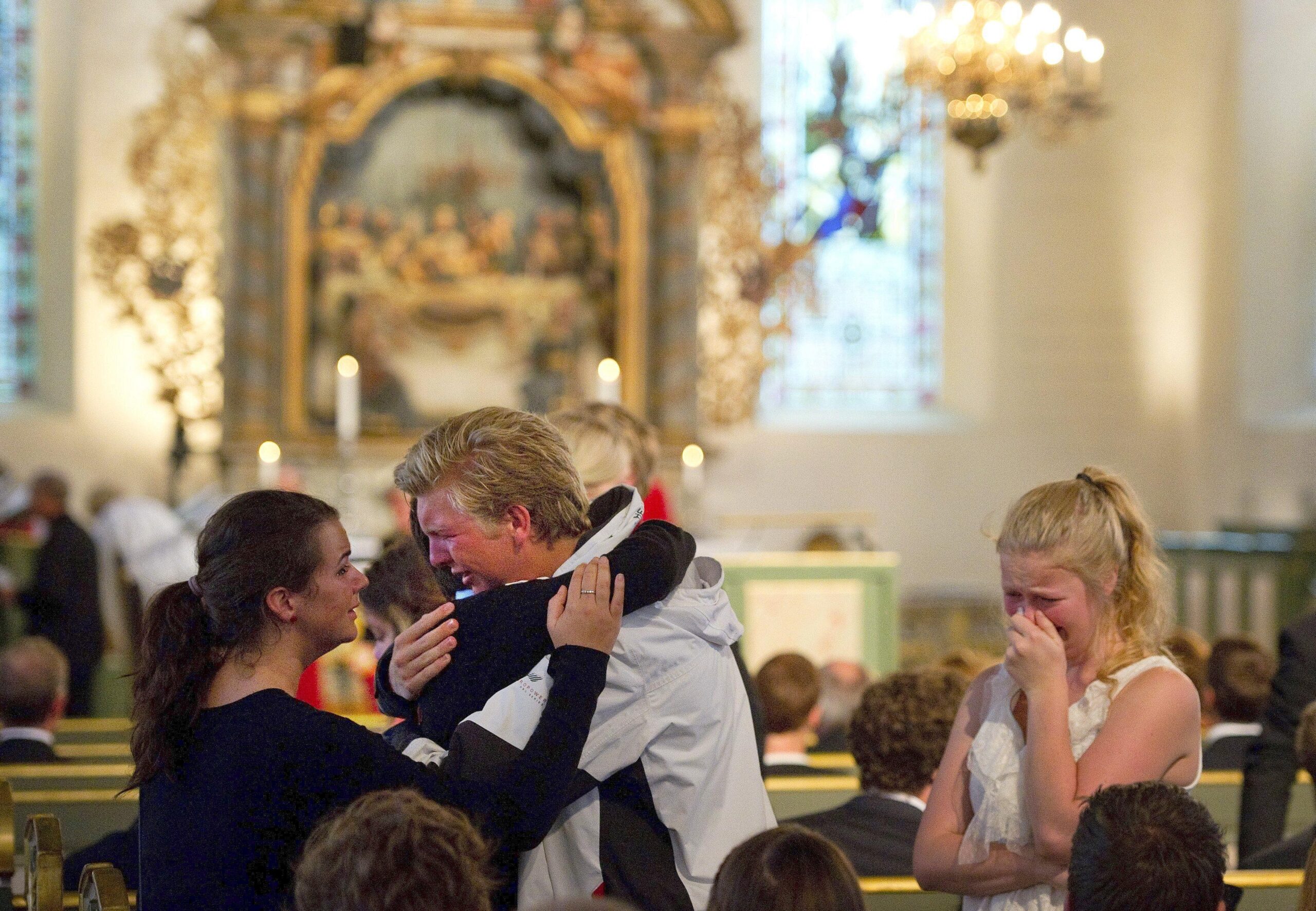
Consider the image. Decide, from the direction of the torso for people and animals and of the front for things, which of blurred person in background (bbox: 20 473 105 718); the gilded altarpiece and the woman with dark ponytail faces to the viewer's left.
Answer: the blurred person in background

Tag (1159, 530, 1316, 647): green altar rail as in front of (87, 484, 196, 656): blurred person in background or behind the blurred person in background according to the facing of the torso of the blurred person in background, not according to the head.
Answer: behind

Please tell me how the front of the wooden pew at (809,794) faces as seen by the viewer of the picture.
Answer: facing away from the viewer

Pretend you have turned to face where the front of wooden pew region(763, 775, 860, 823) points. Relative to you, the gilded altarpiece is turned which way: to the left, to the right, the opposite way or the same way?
the opposite way

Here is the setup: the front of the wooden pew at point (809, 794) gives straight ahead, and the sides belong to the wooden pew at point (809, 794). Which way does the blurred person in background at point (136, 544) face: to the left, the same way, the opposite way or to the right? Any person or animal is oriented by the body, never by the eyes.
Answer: to the left

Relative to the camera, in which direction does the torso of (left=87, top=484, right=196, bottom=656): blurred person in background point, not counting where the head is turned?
to the viewer's left

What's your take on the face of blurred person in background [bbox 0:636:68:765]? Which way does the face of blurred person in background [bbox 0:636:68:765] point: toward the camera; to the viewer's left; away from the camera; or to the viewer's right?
away from the camera

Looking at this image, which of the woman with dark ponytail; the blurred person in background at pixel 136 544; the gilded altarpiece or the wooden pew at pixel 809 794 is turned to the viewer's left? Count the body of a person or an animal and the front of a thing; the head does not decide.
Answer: the blurred person in background

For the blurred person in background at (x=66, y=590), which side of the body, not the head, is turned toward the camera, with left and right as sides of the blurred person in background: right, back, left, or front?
left
